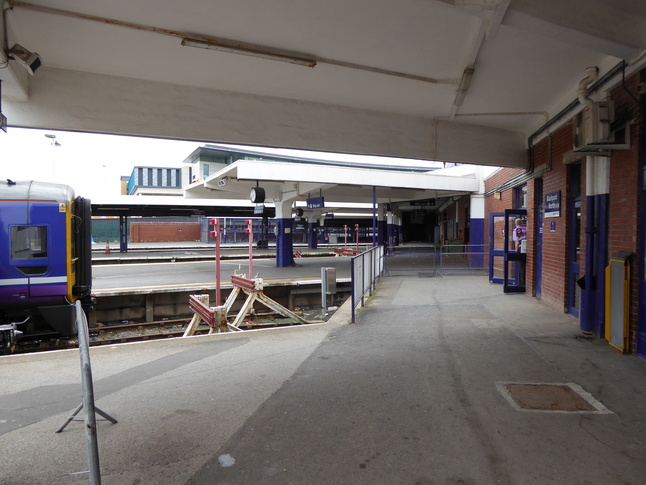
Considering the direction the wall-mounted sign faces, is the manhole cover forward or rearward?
forward

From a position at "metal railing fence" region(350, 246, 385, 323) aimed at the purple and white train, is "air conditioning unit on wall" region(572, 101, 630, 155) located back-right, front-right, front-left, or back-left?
back-left

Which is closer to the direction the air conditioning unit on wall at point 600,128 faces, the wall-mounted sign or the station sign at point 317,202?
the station sign

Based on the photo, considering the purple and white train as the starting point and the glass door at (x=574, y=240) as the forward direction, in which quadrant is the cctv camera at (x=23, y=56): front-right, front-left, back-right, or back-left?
front-right

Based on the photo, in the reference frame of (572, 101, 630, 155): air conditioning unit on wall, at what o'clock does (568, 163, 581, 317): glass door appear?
The glass door is roughly at 4 o'clock from the air conditioning unit on wall.

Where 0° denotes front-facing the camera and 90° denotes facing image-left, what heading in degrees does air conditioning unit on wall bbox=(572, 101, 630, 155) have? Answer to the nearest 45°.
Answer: approximately 45°

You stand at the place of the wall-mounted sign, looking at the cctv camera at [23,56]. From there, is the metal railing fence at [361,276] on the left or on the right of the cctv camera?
right

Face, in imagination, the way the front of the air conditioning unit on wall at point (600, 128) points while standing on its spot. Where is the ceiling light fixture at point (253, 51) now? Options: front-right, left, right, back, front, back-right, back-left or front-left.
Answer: front

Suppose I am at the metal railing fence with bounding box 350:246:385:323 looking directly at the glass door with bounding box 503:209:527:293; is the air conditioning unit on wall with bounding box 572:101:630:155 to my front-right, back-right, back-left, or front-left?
front-right

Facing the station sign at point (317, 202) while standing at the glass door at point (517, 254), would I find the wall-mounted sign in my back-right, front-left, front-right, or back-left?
back-left

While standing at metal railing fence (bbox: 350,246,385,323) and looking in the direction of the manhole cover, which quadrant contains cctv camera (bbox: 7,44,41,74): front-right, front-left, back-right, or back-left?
front-right

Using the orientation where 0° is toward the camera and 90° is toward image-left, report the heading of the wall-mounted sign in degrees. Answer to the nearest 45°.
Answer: approximately 45°
